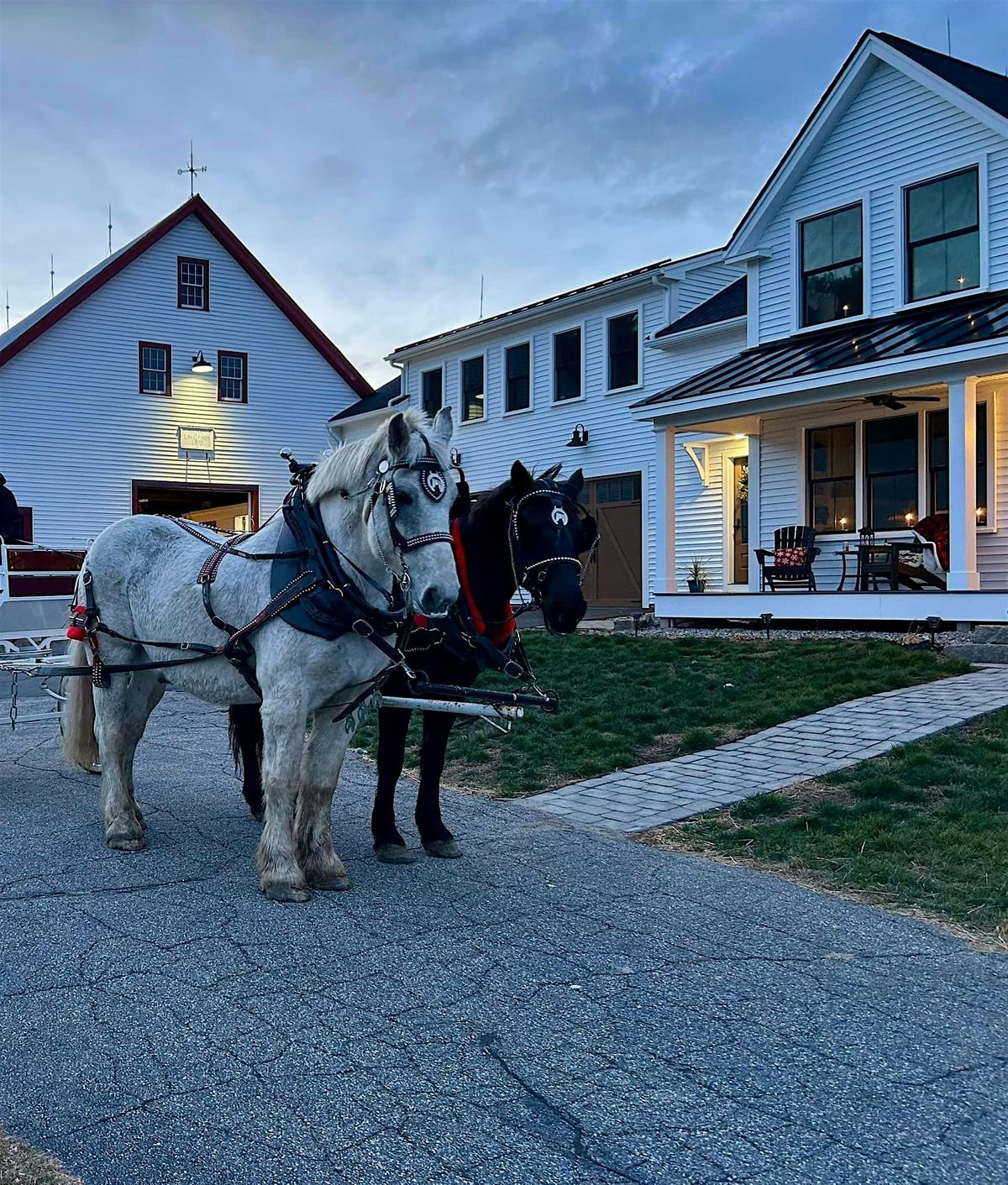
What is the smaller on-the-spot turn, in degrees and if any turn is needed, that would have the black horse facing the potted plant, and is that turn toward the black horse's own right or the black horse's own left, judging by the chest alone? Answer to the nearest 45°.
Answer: approximately 135° to the black horse's own left

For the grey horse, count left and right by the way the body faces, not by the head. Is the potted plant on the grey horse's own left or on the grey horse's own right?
on the grey horse's own left

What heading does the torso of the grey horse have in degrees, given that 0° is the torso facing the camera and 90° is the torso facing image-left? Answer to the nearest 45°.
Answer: approximately 315°

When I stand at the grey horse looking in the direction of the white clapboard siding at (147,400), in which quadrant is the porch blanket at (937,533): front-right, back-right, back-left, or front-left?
front-right

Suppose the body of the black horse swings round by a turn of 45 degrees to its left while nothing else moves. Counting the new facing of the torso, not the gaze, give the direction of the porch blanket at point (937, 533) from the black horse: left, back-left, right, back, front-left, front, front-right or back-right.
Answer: front-left

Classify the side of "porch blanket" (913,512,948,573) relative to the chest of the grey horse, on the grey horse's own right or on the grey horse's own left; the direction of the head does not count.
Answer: on the grey horse's own left

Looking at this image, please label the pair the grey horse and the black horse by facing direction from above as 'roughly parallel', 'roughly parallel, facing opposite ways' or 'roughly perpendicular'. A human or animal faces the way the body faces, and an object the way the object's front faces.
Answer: roughly parallel

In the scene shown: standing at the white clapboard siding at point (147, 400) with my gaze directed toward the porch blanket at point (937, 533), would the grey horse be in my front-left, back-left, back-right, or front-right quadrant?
front-right

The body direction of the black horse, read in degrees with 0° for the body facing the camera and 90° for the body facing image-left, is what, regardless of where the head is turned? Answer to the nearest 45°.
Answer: approximately 315°

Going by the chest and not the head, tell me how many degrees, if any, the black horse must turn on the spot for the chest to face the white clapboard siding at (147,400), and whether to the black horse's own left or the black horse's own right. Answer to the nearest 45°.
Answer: approximately 135° to the black horse's own left

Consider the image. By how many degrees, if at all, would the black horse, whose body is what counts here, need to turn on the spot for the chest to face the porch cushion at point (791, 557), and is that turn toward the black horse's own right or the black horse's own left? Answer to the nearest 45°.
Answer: approximately 90° to the black horse's own left
